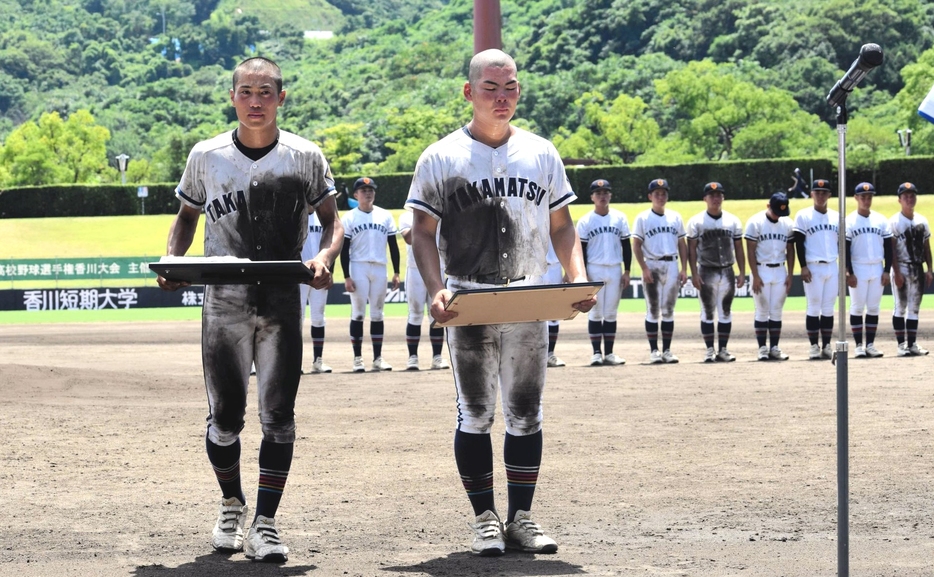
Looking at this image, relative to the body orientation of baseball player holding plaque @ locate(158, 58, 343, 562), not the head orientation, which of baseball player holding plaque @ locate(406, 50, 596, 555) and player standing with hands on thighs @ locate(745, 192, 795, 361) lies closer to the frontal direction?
the baseball player holding plaque

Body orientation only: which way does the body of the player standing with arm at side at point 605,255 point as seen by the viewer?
toward the camera

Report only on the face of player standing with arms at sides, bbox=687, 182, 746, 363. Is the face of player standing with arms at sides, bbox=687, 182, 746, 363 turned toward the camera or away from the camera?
toward the camera

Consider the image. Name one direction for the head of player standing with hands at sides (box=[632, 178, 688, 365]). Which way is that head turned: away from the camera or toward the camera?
toward the camera

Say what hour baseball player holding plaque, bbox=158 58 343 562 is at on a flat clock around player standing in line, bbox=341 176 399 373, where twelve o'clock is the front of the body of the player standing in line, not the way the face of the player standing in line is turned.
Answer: The baseball player holding plaque is roughly at 12 o'clock from the player standing in line.

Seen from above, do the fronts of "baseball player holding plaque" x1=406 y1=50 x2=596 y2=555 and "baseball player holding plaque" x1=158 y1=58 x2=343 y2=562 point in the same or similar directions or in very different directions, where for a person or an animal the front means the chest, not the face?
same or similar directions

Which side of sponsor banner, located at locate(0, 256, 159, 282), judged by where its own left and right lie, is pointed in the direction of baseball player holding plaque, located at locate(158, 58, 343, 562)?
front

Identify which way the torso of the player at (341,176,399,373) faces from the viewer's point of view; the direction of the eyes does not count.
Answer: toward the camera

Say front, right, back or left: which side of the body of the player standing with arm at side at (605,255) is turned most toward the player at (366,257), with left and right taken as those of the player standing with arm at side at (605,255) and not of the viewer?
right

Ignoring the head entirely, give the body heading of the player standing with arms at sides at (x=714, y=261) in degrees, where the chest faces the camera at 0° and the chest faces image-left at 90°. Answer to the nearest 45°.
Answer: approximately 0°

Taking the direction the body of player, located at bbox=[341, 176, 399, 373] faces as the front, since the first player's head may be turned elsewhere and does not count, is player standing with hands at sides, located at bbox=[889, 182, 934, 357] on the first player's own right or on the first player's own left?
on the first player's own left

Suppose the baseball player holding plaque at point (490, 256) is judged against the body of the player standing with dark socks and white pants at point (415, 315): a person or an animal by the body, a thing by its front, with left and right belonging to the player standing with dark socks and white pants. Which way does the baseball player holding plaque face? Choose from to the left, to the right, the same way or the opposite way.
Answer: the same way

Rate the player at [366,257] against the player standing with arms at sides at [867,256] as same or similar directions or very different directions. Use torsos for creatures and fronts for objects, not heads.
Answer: same or similar directions

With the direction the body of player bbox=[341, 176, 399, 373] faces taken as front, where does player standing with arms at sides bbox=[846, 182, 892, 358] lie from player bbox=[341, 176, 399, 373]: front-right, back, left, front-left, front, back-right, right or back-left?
left

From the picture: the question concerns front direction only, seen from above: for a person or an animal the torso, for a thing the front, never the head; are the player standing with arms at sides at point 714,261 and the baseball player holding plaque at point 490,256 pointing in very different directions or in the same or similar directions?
same or similar directions

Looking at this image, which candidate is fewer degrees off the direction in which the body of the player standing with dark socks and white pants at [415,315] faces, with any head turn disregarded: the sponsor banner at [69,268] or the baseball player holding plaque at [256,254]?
the baseball player holding plaque

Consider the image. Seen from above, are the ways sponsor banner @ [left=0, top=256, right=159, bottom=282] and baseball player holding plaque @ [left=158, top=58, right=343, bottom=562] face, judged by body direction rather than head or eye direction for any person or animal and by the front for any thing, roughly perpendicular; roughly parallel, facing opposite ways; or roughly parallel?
roughly parallel

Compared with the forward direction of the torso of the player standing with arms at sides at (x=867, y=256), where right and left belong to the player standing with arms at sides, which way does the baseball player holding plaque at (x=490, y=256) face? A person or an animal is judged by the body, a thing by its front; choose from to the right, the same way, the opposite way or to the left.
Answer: the same way

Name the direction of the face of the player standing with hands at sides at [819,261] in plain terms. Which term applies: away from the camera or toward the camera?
toward the camera
